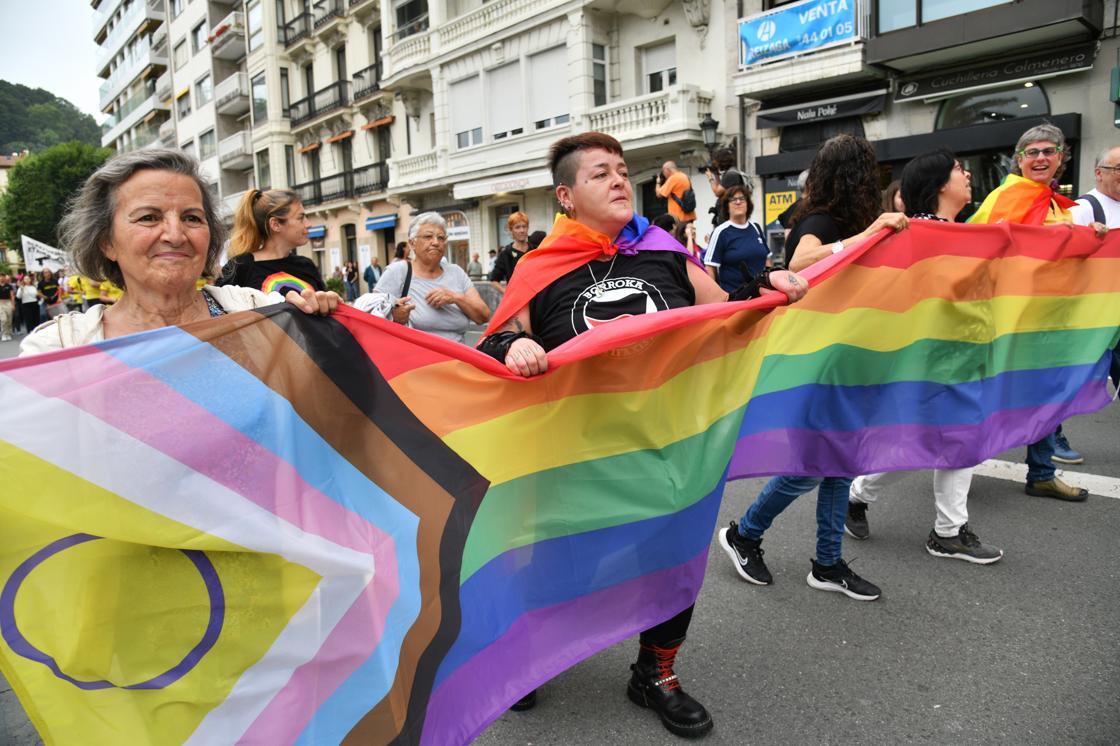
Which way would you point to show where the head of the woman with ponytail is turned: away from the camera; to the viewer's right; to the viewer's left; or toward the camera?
to the viewer's right

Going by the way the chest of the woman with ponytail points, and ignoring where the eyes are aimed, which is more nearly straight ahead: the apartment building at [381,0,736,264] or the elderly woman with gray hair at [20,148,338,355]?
the elderly woman with gray hair

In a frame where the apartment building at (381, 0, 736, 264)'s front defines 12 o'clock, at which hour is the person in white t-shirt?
The person in white t-shirt is roughly at 10 o'clock from the apartment building.

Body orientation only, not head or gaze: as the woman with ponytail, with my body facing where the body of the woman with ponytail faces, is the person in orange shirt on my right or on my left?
on my left

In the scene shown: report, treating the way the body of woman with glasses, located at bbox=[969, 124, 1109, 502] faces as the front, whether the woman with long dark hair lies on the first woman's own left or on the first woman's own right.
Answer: on the first woman's own right

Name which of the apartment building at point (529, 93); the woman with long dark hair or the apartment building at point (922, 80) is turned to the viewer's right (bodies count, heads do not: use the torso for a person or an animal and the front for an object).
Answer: the woman with long dark hair

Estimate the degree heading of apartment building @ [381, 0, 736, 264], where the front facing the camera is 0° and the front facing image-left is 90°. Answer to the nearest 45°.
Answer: approximately 45°

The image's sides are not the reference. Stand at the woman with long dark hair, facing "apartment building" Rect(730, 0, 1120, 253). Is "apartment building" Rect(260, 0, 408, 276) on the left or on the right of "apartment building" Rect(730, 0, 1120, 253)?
left

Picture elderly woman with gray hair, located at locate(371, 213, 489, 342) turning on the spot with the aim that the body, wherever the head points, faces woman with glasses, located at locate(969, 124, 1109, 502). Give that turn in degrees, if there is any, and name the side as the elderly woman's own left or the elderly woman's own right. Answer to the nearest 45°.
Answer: approximately 45° to the elderly woman's own left

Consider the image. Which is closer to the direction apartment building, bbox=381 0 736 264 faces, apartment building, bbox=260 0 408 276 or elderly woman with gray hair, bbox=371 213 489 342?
the elderly woman with gray hair

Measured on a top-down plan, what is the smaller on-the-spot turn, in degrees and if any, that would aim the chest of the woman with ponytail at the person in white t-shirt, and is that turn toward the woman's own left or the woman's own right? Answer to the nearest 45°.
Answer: approximately 45° to the woman's own left
